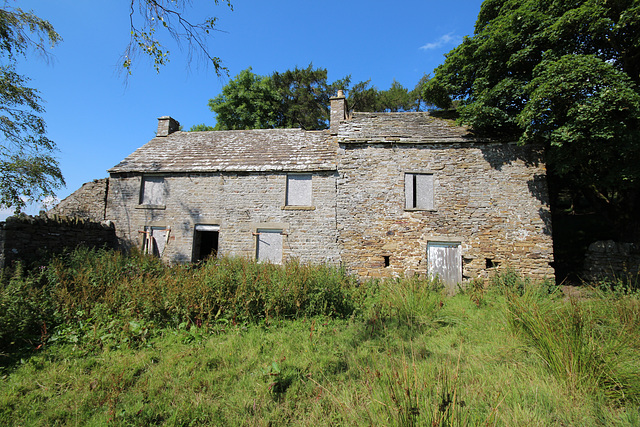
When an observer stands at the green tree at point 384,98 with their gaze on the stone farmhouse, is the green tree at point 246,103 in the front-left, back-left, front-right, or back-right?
front-right

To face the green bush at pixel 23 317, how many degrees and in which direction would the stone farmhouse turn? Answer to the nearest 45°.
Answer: approximately 45° to its right

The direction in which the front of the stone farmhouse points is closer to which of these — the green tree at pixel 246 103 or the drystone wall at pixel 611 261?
the drystone wall

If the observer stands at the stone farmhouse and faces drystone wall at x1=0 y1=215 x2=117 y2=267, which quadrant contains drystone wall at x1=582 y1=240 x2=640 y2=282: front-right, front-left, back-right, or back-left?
back-left

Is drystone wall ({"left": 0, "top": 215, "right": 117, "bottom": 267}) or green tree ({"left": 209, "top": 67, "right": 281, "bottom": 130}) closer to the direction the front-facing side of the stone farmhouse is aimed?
the drystone wall

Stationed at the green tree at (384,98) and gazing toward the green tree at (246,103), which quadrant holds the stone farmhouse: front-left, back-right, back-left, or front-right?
front-left

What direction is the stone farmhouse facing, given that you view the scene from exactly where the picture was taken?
facing the viewer

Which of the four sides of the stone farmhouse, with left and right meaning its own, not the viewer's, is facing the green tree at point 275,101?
back

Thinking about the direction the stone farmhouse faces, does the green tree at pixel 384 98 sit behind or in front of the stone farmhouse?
behind

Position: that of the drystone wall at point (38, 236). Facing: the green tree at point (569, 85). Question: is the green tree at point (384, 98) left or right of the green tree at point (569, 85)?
left

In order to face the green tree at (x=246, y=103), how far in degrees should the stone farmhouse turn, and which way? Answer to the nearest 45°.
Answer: approximately 135° to its right
